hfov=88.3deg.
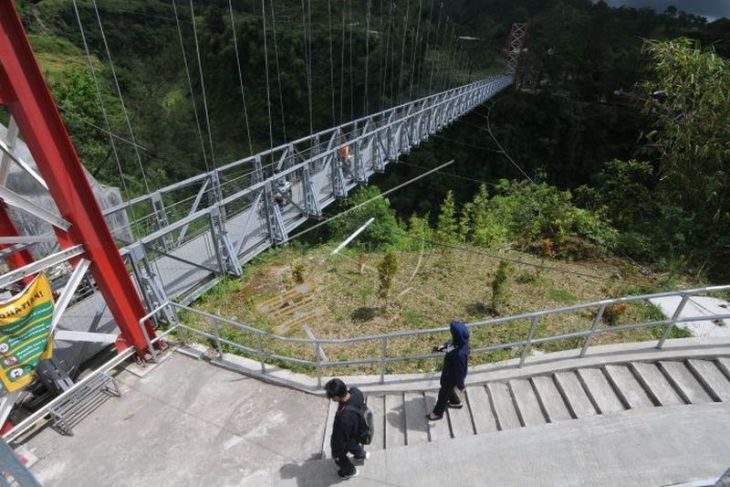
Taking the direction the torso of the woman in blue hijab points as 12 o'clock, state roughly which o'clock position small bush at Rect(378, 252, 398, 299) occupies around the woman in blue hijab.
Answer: The small bush is roughly at 2 o'clock from the woman in blue hijab.

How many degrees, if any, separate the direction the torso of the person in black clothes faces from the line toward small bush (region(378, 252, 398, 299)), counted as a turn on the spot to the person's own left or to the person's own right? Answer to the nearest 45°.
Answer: approximately 90° to the person's own right

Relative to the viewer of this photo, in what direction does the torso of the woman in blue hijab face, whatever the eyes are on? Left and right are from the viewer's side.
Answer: facing to the left of the viewer

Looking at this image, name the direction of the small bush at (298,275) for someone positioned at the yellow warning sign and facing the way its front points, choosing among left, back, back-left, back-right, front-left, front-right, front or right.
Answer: left

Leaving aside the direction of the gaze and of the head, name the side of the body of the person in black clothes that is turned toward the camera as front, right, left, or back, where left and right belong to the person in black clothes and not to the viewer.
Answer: left

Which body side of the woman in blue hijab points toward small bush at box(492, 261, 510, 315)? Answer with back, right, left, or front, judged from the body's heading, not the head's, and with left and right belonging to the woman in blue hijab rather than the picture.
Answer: right

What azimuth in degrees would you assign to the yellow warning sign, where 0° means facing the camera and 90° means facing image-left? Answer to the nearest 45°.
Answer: approximately 0°

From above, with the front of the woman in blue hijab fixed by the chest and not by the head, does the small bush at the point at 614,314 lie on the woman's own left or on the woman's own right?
on the woman's own right
